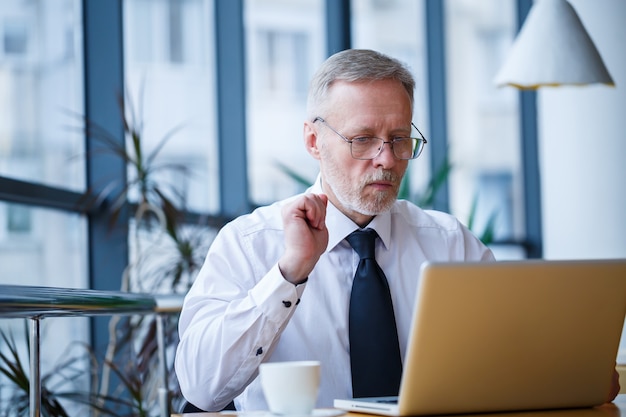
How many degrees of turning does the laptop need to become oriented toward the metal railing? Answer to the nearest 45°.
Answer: approximately 45° to its left

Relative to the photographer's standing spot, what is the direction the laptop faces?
facing away from the viewer and to the left of the viewer
